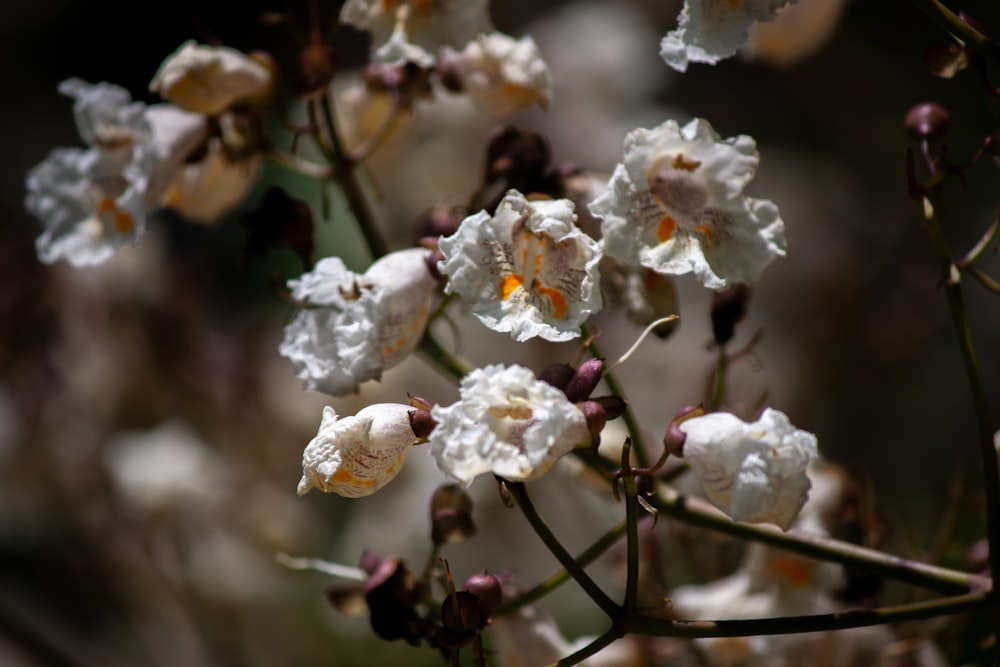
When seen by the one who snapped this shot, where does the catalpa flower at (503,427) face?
facing the viewer and to the left of the viewer

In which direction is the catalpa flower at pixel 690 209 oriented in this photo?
toward the camera

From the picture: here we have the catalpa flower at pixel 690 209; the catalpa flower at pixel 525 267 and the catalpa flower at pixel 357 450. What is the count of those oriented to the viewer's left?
1

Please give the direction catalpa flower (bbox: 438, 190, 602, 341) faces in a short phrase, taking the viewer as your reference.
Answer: facing the viewer

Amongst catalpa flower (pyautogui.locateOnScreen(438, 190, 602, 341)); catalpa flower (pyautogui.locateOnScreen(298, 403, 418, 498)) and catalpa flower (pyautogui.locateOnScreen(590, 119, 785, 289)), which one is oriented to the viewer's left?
catalpa flower (pyautogui.locateOnScreen(298, 403, 418, 498))

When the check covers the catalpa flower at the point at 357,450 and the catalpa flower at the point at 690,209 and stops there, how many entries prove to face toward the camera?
1

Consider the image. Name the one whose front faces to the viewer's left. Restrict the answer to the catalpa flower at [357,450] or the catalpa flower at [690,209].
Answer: the catalpa flower at [357,450]

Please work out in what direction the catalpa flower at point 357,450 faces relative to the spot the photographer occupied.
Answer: facing to the left of the viewer
